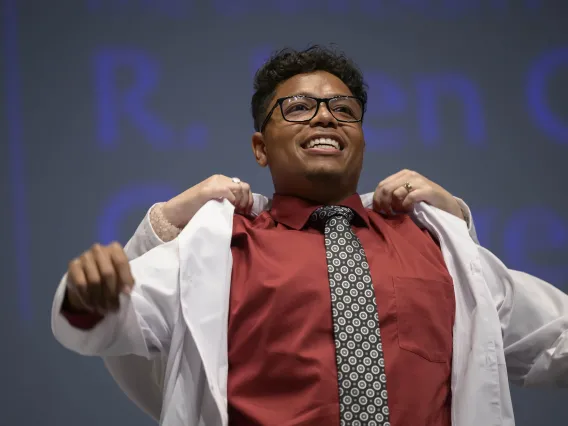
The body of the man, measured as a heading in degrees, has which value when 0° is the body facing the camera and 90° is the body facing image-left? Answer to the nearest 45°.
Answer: approximately 0°
